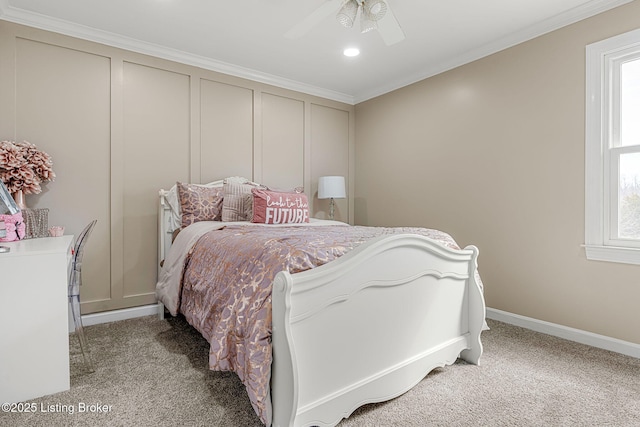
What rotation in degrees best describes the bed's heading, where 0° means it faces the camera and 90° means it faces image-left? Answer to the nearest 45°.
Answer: approximately 315°

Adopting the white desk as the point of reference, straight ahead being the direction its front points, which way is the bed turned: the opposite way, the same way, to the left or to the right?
to the right

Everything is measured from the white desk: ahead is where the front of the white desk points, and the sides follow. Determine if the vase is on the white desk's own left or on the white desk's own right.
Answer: on the white desk's own left

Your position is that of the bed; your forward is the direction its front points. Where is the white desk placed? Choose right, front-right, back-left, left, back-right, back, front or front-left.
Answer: back-right

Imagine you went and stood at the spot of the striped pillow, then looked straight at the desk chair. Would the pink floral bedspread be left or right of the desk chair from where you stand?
left

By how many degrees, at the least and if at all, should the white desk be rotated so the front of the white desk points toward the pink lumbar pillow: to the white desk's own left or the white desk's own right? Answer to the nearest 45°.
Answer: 0° — it already faces it

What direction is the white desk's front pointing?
to the viewer's right
